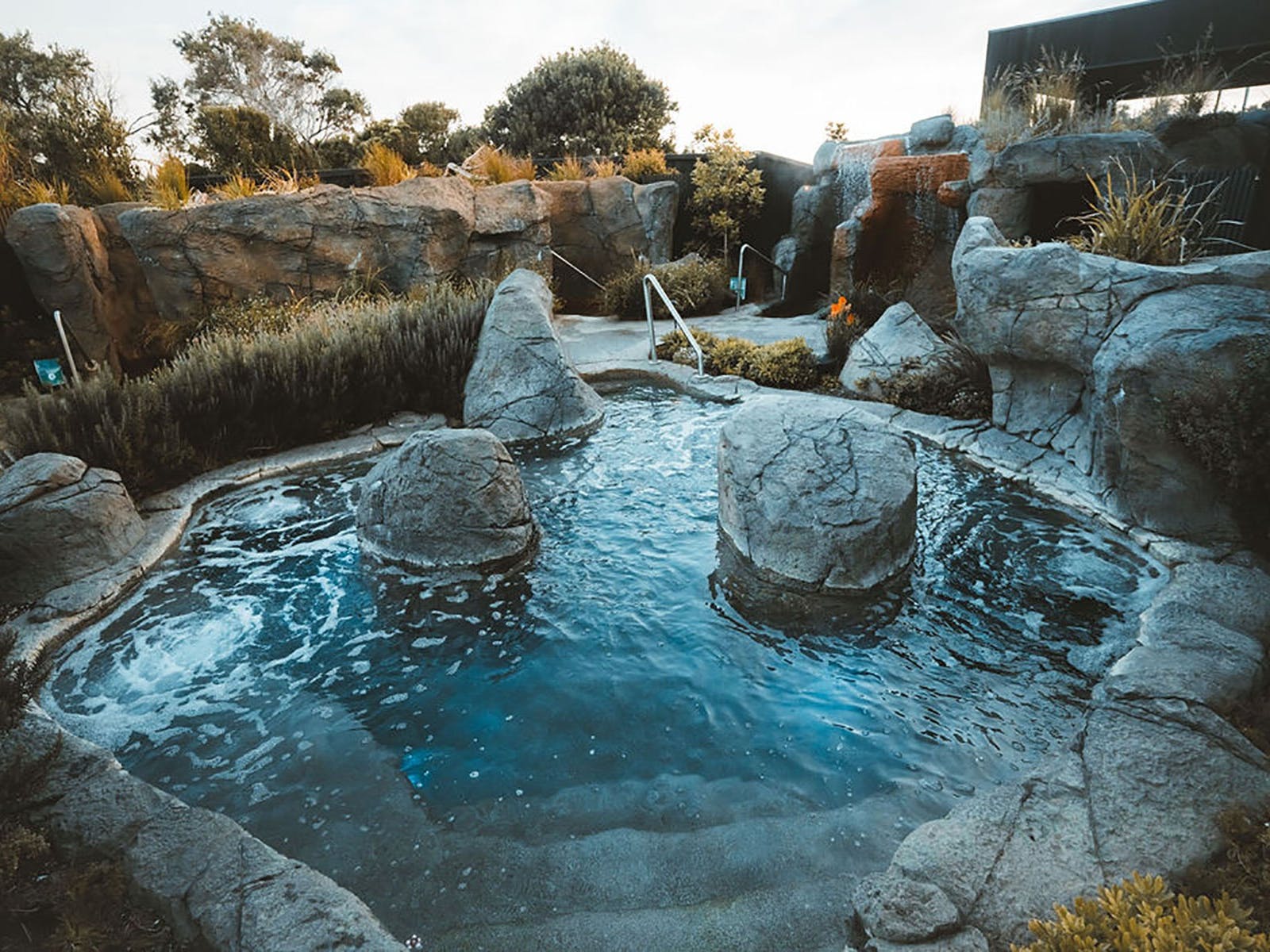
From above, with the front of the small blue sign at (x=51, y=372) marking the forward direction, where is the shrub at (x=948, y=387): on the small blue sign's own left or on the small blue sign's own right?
on the small blue sign's own left

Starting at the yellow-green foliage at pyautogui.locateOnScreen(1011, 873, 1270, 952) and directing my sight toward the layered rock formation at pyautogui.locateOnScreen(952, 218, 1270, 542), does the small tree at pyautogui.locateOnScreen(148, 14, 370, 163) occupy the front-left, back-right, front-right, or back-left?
front-left

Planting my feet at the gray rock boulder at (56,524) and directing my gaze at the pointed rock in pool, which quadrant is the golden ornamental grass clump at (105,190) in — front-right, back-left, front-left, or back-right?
front-left

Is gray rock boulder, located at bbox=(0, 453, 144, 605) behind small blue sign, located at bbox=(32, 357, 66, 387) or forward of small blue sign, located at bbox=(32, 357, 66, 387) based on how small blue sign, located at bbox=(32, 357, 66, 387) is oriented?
forward

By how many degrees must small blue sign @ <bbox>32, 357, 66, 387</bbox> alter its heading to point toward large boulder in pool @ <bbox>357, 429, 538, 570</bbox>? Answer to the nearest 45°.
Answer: approximately 45° to its left

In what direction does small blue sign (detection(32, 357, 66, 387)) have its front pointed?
toward the camera

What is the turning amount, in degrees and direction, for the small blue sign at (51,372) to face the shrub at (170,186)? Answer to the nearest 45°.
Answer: approximately 180°

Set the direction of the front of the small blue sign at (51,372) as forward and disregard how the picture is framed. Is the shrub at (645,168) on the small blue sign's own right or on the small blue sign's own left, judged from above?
on the small blue sign's own left

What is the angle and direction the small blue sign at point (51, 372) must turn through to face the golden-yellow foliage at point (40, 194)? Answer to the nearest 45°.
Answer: approximately 180°

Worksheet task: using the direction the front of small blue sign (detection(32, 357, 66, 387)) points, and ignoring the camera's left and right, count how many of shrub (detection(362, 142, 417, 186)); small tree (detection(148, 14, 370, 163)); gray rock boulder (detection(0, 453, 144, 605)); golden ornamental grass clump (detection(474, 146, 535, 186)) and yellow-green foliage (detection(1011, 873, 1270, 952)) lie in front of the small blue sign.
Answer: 2

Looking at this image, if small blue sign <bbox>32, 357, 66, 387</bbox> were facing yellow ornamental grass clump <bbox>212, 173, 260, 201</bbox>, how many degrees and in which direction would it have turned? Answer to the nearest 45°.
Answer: approximately 135° to its left

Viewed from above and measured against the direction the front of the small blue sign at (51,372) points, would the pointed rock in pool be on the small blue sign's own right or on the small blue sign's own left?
on the small blue sign's own left

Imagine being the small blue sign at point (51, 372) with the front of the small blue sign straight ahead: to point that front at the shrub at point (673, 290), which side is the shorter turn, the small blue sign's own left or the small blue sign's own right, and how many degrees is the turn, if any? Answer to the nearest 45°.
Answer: approximately 90° to the small blue sign's own left

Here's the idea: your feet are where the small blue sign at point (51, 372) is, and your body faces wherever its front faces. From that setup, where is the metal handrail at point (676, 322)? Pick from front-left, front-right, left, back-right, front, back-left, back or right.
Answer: left

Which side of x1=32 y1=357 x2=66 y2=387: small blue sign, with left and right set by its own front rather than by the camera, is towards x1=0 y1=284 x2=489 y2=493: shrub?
left

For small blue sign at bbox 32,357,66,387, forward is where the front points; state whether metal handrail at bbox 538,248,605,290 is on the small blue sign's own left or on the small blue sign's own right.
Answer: on the small blue sign's own left

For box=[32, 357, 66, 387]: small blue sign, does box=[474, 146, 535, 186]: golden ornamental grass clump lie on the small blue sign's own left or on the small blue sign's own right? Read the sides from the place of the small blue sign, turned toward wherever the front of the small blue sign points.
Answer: on the small blue sign's own left
